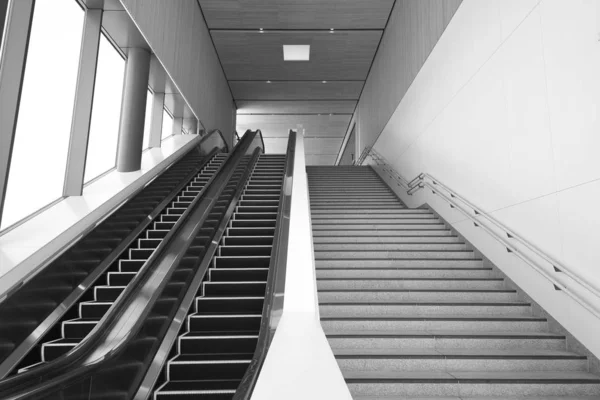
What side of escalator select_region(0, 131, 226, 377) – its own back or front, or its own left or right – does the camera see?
front
